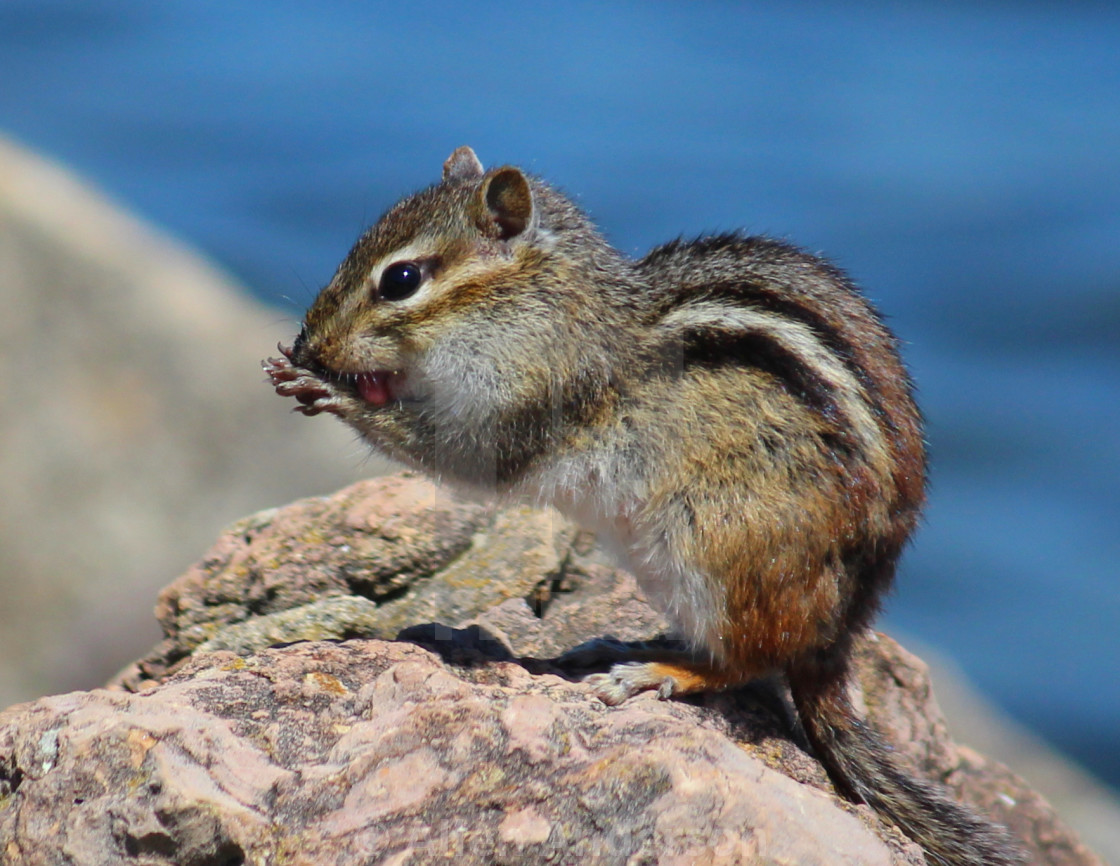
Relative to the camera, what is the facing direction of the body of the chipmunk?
to the viewer's left
